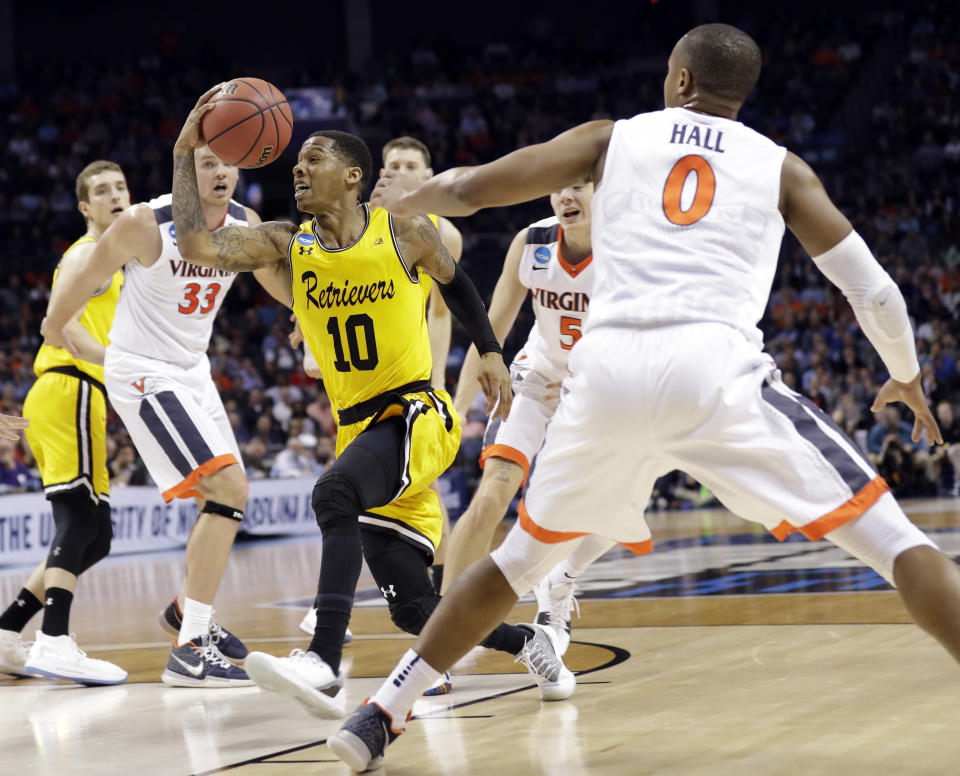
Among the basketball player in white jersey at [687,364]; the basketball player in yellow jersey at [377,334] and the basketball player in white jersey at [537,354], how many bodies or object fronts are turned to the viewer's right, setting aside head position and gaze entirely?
0

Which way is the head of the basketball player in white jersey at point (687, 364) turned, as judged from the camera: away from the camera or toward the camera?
away from the camera

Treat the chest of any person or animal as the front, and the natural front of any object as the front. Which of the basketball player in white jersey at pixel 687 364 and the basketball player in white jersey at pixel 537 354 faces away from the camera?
the basketball player in white jersey at pixel 687 364

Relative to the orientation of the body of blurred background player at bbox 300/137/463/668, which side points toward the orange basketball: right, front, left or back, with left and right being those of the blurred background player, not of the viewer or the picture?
front

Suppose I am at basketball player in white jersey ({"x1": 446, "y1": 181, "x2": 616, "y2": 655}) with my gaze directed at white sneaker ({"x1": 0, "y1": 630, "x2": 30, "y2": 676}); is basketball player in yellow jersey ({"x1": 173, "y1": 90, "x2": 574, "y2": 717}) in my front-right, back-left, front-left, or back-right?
front-left

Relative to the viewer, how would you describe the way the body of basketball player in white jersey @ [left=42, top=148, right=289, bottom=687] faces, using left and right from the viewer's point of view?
facing the viewer and to the right of the viewer

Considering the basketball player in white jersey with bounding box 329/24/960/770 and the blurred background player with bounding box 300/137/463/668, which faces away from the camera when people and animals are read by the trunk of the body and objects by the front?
the basketball player in white jersey

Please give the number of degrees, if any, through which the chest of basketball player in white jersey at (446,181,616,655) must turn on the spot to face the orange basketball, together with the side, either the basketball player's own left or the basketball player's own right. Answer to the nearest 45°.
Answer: approximately 45° to the basketball player's own right

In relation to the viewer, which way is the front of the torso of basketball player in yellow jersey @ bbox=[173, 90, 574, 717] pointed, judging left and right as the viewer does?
facing the viewer and to the left of the viewer

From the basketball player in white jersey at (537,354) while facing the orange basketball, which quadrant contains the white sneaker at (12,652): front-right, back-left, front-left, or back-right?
front-right

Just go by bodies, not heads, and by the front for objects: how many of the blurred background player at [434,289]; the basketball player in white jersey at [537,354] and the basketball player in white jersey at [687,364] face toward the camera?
2

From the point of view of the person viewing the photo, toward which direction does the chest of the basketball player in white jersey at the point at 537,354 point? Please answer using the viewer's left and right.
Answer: facing the viewer

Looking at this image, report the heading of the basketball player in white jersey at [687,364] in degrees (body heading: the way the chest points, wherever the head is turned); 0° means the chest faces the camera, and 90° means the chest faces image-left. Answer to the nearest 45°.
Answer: approximately 180°

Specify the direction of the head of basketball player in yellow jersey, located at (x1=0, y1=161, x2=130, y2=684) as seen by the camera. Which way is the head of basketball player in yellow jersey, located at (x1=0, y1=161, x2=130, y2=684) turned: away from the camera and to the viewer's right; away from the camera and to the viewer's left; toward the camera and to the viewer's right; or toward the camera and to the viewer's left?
toward the camera and to the viewer's right

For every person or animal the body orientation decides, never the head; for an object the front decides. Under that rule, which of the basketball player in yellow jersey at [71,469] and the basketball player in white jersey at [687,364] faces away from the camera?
the basketball player in white jersey

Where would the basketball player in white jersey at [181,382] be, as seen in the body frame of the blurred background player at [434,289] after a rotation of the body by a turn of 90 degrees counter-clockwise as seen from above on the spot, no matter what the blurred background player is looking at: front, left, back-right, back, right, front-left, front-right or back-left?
back-right
